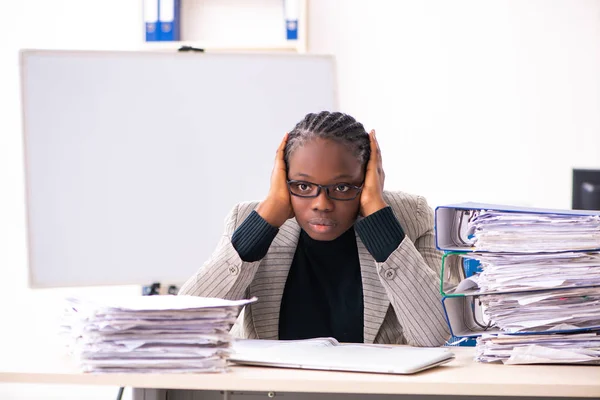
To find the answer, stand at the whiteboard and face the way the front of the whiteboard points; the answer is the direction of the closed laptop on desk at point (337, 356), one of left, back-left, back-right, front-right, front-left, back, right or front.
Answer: front

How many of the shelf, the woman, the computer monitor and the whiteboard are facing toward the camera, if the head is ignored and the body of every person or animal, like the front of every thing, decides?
4

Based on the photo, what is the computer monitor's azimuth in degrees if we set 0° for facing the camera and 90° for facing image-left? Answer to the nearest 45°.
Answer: approximately 0°

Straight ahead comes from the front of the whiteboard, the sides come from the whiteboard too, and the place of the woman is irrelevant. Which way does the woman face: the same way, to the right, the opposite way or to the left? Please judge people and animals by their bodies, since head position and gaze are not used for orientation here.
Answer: the same way

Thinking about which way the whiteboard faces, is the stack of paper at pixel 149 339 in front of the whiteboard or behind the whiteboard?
in front

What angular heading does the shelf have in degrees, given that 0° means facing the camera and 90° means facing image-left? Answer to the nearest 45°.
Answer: approximately 0°

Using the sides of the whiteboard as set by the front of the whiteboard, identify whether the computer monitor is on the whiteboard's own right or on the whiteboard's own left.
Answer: on the whiteboard's own left

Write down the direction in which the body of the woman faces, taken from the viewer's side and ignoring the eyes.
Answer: toward the camera

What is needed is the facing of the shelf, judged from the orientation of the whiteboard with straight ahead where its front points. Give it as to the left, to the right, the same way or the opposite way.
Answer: the same way

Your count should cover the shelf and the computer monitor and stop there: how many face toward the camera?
2

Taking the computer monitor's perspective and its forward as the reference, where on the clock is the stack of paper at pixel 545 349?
The stack of paper is roughly at 12 o'clock from the computer monitor.

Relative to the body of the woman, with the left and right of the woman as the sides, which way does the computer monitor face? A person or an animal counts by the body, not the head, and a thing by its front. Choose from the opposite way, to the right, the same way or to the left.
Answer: the same way

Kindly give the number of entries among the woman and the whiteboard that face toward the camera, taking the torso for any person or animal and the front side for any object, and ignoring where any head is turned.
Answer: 2

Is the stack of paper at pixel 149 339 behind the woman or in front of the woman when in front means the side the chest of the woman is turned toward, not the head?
in front

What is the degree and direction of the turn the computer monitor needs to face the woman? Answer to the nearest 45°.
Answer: approximately 45° to its right

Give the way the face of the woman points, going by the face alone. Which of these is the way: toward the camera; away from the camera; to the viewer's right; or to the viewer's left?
toward the camera

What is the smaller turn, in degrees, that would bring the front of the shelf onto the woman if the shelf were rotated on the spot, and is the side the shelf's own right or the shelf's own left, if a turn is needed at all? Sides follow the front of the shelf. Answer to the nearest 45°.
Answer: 0° — it already faces them
